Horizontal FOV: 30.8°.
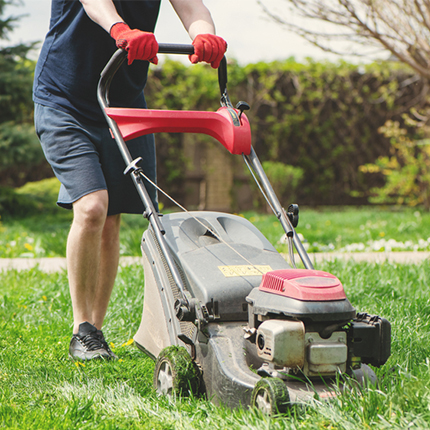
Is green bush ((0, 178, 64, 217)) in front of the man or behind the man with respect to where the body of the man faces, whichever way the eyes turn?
behind

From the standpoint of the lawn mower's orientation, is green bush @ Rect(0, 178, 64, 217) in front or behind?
behind

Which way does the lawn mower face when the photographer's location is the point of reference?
facing the viewer and to the right of the viewer
